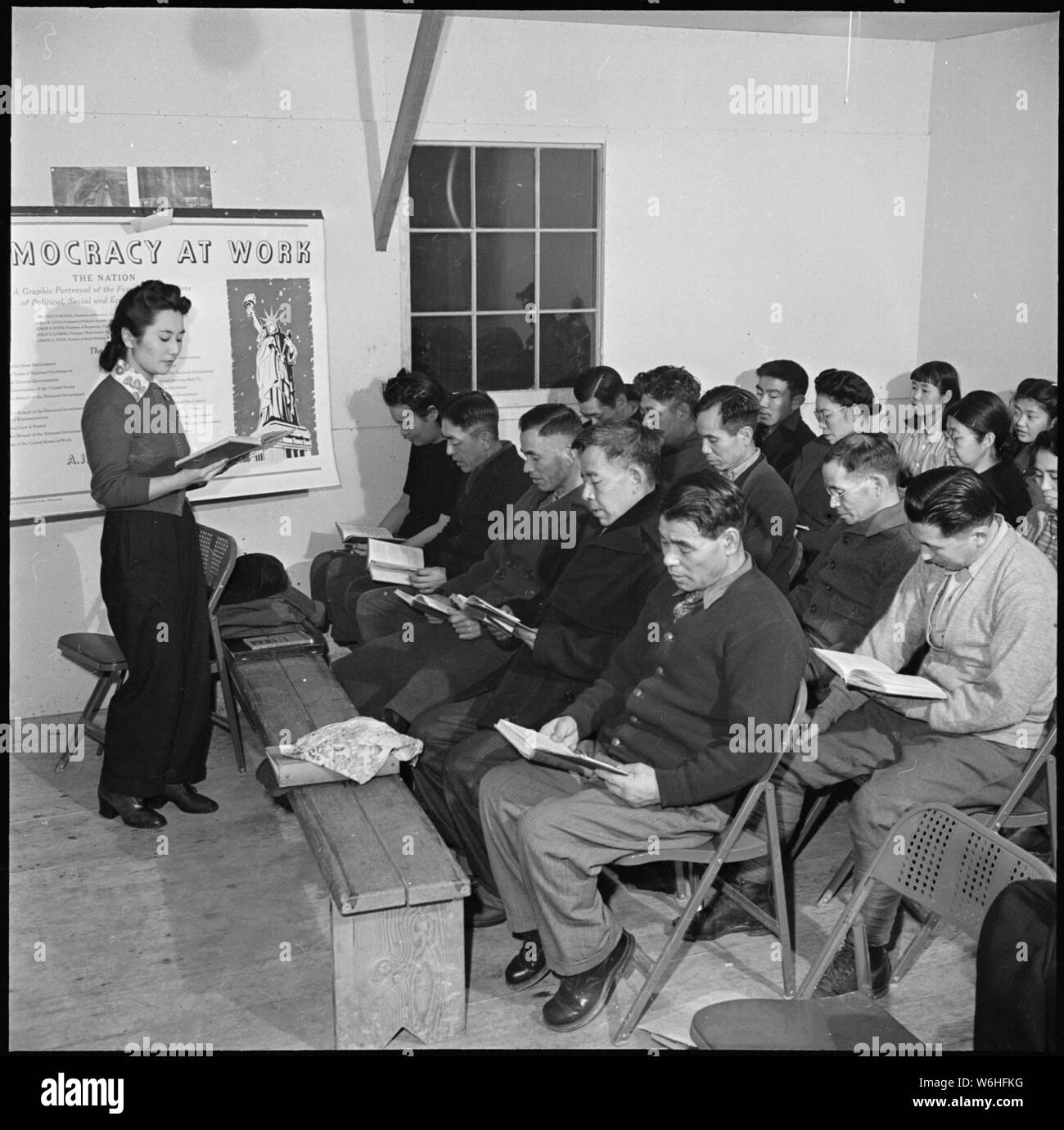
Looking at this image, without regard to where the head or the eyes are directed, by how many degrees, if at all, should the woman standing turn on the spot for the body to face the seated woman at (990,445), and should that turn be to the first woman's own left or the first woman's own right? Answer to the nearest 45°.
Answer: approximately 45° to the first woman's own left

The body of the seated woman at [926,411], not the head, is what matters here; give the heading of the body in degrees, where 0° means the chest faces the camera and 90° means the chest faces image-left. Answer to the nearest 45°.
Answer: approximately 45°

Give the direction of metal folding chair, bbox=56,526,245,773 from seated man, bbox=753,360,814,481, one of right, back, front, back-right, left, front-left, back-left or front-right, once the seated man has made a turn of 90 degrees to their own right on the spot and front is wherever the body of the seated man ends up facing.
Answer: left

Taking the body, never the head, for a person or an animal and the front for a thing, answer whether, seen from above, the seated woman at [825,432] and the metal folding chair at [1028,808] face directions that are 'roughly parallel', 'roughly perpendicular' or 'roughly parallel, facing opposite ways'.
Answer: roughly parallel

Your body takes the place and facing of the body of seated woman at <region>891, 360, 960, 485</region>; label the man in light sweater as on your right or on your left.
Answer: on your left

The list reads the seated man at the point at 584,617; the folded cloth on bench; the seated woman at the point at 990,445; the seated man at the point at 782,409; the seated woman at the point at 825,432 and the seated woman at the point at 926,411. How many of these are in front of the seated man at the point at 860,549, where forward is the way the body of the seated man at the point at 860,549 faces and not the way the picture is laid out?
2

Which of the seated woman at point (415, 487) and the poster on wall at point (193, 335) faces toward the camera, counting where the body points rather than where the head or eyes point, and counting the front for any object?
the poster on wall

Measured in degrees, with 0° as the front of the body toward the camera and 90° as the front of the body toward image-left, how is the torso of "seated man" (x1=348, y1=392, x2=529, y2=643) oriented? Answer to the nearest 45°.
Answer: approximately 90°

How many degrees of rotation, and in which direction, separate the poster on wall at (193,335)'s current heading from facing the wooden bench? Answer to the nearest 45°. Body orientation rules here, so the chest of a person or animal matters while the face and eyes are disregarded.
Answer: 0° — it already faces it

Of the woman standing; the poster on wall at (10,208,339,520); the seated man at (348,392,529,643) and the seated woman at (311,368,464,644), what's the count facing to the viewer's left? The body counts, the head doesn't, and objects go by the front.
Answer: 2

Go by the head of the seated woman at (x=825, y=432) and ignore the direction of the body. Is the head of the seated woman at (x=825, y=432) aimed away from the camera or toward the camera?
toward the camera

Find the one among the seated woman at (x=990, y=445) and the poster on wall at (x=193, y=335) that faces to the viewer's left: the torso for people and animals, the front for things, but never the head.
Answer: the seated woman

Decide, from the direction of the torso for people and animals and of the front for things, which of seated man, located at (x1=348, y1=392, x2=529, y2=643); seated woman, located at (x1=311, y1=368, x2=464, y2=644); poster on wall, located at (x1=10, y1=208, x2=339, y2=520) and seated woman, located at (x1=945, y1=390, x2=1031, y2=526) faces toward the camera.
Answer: the poster on wall

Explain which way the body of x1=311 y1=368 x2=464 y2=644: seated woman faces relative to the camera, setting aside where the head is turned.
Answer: to the viewer's left

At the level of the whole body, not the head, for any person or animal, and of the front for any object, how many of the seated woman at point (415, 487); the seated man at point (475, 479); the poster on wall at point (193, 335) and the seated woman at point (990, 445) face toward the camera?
1

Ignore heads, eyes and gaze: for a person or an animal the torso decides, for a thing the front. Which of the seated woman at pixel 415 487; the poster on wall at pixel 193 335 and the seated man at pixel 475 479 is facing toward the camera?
the poster on wall

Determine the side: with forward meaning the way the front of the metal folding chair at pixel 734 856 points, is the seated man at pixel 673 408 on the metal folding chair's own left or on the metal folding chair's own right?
on the metal folding chair's own right

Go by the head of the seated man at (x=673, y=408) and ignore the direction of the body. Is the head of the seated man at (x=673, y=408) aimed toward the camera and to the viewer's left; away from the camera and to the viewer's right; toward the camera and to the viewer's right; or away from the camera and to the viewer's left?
toward the camera and to the viewer's left

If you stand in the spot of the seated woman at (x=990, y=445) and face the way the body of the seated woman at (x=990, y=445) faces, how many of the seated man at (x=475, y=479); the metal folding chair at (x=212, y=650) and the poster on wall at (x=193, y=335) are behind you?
0
